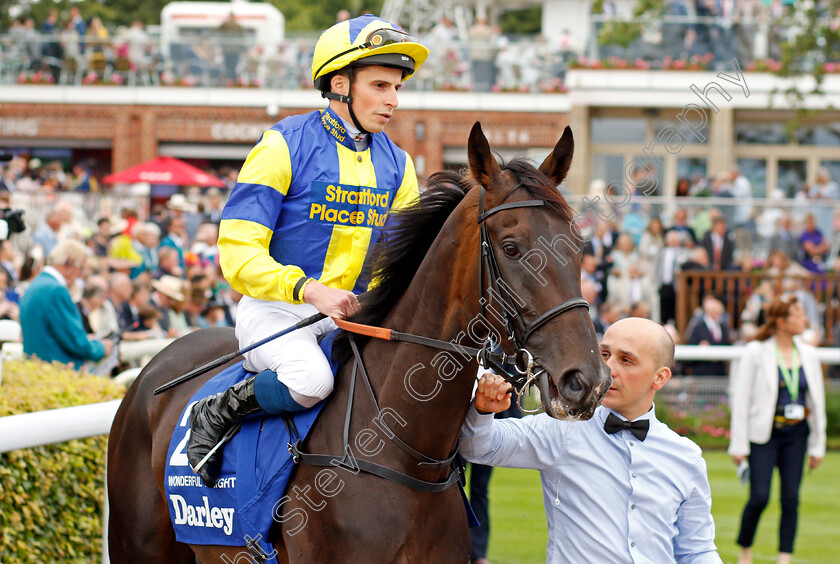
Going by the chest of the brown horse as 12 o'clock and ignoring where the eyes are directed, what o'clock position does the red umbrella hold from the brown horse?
The red umbrella is roughly at 7 o'clock from the brown horse.

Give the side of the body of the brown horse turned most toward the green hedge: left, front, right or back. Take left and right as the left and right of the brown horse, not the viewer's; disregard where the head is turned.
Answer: back

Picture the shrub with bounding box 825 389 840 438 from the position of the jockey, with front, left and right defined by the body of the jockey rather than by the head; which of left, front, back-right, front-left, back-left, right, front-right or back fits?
left

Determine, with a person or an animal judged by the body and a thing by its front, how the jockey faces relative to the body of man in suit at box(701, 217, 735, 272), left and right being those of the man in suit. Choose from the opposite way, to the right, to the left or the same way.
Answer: to the left

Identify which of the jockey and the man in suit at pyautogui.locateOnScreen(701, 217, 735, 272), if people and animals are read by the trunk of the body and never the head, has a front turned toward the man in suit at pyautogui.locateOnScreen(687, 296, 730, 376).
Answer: the man in suit at pyautogui.locateOnScreen(701, 217, 735, 272)

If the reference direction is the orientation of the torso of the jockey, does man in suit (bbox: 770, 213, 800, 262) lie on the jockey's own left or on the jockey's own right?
on the jockey's own left

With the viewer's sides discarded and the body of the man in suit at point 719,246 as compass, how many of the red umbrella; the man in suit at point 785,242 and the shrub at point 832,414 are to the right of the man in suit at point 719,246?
1

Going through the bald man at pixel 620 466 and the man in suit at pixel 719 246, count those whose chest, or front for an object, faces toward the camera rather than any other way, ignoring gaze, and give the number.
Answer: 2

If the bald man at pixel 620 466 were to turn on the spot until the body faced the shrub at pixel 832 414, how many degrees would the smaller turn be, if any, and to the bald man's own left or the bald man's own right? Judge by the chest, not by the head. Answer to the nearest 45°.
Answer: approximately 180°

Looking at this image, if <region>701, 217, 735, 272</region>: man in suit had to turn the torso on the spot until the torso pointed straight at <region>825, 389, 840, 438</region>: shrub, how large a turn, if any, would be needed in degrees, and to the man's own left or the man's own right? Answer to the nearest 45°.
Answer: approximately 45° to the man's own left

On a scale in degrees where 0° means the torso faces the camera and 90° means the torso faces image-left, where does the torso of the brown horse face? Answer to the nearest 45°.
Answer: approximately 315°

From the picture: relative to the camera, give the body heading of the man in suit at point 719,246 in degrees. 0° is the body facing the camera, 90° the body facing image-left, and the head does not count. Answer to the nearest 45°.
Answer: approximately 0°

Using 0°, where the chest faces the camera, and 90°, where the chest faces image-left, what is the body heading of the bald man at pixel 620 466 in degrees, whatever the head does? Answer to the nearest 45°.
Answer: approximately 0°

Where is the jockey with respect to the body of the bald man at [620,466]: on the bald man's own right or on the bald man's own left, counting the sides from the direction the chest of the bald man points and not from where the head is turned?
on the bald man's own right
